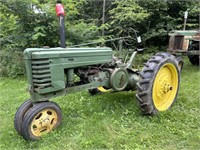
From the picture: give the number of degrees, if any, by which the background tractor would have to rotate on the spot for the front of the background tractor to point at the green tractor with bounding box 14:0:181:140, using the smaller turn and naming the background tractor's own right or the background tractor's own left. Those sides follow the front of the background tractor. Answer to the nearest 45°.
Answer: approximately 45° to the background tractor's own left

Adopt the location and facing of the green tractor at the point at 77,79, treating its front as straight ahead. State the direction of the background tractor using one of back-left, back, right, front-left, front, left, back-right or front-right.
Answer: back

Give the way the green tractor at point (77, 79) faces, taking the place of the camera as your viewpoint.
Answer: facing the viewer and to the left of the viewer

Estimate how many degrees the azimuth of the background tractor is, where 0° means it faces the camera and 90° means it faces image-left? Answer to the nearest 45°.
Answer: approximately 45°

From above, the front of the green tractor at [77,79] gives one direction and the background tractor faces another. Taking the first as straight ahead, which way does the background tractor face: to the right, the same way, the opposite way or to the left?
the same way

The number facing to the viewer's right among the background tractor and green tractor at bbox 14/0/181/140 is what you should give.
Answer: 0
